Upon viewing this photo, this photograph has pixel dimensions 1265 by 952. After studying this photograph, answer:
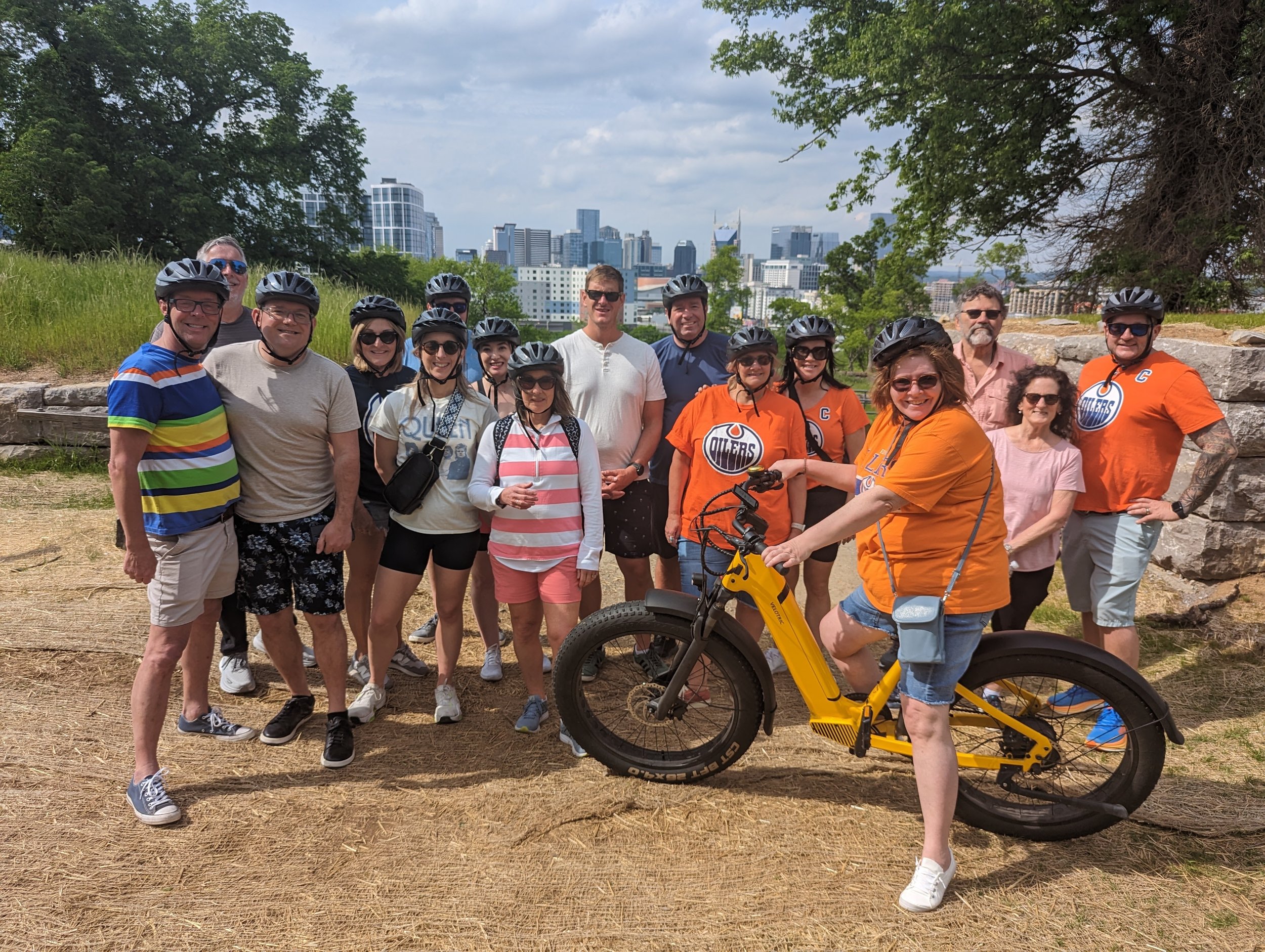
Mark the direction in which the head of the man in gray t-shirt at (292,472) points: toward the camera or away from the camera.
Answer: toward the camera

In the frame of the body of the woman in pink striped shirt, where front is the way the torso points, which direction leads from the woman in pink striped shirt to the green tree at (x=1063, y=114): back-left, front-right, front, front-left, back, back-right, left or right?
back-left

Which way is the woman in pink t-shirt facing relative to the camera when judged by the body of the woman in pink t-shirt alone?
toward the camera

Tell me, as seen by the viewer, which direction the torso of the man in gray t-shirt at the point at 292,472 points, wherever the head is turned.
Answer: toward the camera

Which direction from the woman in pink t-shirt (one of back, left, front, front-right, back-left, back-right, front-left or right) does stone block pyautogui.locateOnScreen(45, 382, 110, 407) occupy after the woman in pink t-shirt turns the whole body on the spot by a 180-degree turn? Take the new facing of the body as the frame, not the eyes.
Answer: left

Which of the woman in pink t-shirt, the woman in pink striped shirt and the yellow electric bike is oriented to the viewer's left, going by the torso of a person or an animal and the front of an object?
the yellow electric bike

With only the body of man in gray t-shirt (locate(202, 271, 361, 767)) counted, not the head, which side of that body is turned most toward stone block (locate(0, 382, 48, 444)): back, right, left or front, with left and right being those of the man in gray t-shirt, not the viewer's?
back

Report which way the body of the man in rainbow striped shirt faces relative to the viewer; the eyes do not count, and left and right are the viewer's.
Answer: facing the viewer and to the right of the viewer

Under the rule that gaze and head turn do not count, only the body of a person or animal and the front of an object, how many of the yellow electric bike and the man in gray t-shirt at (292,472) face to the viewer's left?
1

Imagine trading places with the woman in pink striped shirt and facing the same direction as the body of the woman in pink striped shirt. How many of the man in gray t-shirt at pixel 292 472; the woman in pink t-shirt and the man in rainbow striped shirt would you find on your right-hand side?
2

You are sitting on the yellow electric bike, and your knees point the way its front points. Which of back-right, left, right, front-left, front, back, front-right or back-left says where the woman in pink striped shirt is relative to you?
front

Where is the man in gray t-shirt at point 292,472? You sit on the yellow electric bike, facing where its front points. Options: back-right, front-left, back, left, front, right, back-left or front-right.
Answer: front

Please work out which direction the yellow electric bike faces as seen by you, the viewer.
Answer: facing to the left of the viewer

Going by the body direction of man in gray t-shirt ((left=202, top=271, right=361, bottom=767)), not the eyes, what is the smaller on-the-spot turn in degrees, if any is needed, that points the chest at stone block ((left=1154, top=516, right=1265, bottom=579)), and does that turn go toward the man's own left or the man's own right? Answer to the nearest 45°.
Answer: approximately 90° to the man's own left

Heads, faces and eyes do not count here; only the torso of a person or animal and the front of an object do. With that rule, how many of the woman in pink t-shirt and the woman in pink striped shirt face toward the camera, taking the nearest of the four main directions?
2

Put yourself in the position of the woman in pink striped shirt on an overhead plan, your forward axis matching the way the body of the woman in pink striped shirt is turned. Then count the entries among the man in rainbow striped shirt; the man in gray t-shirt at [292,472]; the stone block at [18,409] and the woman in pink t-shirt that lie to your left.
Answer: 1
